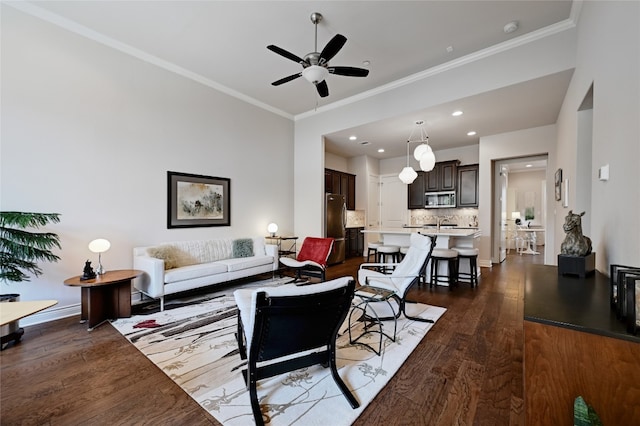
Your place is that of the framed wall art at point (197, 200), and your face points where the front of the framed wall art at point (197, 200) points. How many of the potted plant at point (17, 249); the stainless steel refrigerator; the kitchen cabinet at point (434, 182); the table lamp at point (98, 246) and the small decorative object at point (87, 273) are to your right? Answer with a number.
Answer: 3

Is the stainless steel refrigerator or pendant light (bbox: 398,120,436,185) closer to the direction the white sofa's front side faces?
the pendant light

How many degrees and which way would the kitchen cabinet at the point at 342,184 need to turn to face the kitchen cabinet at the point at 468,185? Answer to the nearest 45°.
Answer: approximately 45° to its left

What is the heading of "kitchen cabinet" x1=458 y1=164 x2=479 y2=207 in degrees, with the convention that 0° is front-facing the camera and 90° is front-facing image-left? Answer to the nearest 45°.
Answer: approximately 0°

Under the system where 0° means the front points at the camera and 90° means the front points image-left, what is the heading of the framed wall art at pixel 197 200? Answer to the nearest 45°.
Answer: approximately 315°

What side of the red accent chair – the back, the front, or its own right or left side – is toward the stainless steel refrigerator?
back

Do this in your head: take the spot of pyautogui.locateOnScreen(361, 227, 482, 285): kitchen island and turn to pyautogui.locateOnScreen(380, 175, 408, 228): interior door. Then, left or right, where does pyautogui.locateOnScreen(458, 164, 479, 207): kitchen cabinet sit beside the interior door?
right

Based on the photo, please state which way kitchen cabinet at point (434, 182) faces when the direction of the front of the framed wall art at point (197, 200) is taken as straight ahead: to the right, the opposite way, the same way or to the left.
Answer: to the right

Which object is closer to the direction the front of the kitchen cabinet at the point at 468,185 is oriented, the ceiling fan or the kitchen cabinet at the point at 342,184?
the ceiling fan

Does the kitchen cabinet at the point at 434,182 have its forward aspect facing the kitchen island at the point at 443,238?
yes

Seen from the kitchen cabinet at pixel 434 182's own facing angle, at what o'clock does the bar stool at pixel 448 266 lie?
The bar stool is roughly at 12 o'clock from the kitchen cabinet.

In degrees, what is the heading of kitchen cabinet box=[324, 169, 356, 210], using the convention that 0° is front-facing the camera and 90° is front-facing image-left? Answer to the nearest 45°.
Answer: approximately 315°
